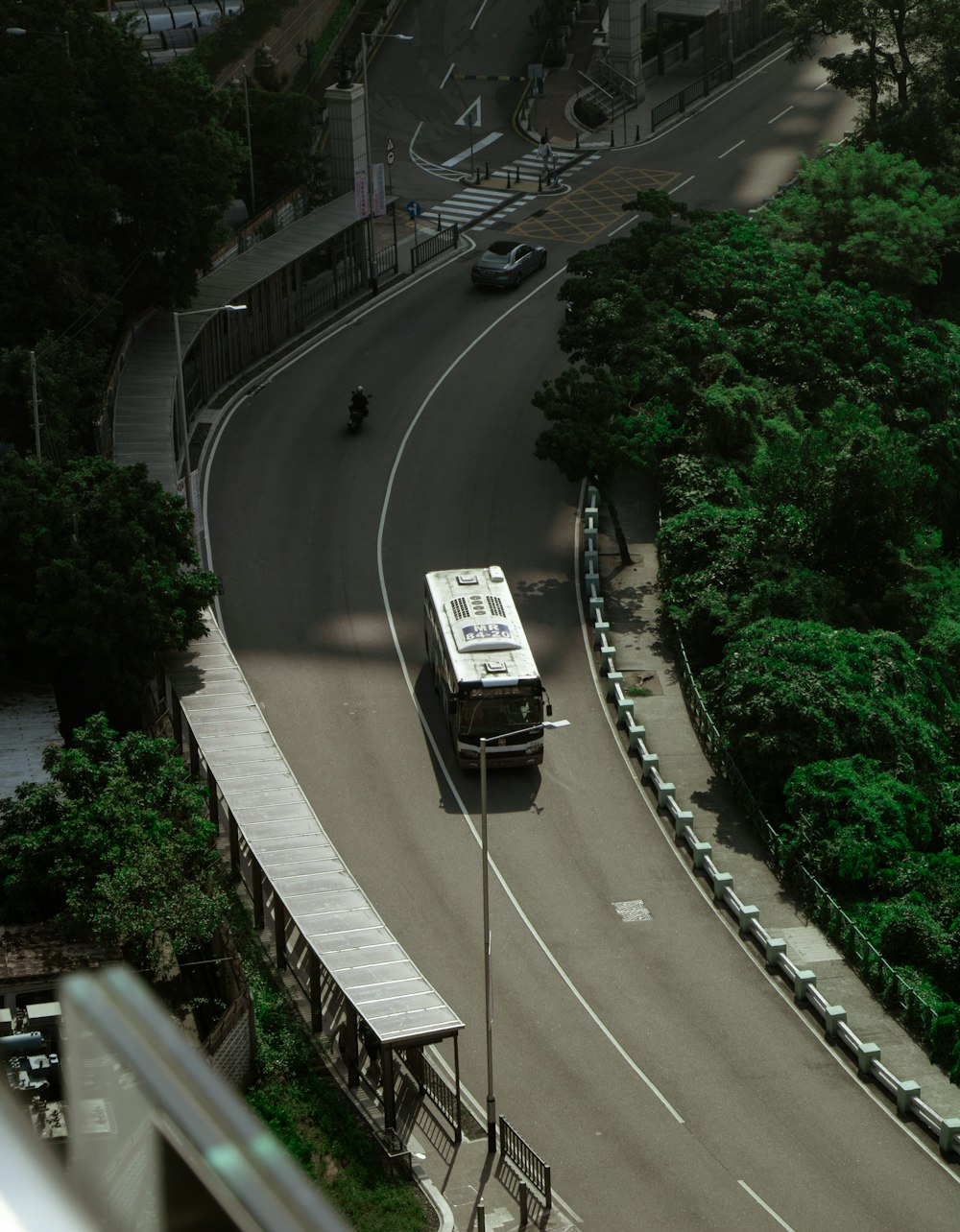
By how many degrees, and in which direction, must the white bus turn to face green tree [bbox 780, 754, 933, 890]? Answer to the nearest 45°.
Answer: approximately 90° to its left

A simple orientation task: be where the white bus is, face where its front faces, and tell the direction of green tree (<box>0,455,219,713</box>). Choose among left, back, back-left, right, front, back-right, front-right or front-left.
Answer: right

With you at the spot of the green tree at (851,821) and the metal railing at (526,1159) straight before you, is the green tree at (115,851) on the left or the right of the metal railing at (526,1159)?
right

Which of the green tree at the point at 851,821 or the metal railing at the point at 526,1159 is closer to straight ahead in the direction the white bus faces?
the metal railing

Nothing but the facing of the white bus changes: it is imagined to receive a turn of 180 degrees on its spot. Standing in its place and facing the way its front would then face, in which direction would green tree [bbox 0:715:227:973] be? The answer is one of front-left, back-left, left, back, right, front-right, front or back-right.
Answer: back-left

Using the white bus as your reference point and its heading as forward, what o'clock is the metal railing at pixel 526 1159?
The metal railing is roughly at 12 o'clock from the white bus.

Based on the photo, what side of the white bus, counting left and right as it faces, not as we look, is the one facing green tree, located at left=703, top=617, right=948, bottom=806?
left

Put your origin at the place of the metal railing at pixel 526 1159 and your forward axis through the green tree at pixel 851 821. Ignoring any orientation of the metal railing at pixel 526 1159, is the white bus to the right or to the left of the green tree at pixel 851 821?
left

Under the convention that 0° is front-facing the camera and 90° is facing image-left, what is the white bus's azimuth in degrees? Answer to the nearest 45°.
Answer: approximately 0°

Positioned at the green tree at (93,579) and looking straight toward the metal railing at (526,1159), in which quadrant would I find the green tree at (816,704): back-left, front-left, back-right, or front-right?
front-left
